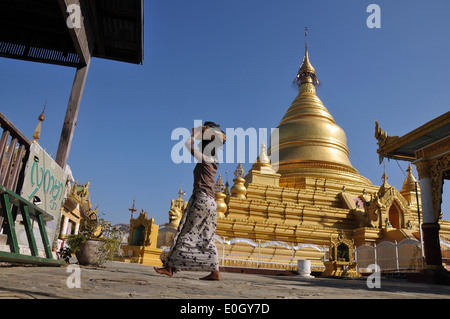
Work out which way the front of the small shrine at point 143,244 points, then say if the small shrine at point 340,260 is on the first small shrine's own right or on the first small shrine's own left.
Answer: on the first small shrine's own left

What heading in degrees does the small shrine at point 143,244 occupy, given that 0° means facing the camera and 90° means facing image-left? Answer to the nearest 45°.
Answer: approximately 45°

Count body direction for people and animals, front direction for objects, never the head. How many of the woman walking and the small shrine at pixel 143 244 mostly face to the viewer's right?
0

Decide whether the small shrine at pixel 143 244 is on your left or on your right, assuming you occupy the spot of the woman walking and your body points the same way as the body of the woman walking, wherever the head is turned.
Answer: on your right

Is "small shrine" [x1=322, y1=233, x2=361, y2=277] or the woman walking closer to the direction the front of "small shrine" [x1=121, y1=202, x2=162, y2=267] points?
the woman walking

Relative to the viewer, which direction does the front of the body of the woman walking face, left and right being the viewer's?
facing to the left of the viewer

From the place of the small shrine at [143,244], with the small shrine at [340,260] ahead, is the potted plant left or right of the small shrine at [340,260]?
right

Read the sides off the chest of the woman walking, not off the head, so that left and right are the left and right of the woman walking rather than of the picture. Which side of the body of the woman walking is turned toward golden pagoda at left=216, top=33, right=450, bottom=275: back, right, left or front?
right

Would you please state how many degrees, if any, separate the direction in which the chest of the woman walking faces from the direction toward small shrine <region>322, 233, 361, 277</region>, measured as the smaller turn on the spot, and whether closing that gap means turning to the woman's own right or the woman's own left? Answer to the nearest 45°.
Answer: approximately 135° to the woman's own right

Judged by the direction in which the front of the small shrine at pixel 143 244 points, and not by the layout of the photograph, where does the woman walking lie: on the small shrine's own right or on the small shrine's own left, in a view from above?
on the small shrine's own left
